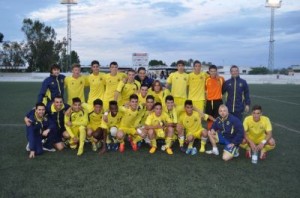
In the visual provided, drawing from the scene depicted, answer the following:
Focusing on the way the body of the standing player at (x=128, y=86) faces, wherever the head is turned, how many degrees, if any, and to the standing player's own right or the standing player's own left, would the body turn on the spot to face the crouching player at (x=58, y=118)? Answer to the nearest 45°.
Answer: approximately 45° to the standing player's own right

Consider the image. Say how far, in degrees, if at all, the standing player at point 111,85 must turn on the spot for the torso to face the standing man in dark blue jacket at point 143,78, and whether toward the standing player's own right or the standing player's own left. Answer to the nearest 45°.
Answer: approximately 90° to the standing player's own left

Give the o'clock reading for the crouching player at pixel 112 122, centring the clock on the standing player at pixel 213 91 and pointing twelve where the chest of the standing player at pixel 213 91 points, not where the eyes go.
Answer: the crouching player at pixel 112 122 is roughly at 2 o'clock from the standing player at pixel 213 91.

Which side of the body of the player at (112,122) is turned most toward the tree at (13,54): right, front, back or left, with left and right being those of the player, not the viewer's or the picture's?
back

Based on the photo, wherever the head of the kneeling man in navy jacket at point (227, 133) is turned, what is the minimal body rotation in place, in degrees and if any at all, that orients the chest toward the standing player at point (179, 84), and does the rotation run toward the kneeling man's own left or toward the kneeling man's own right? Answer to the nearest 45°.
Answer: approximately 90° to the kneeling man's own right

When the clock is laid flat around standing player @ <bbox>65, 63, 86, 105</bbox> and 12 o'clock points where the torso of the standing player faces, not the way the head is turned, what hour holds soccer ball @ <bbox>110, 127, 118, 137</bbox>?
The soccer ball is roughly at 11 o'clock from the standing player.

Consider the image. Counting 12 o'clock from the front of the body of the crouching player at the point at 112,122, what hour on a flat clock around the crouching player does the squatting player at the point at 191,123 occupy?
The squatting player is roughly at 9 o'clock from the crouching player.

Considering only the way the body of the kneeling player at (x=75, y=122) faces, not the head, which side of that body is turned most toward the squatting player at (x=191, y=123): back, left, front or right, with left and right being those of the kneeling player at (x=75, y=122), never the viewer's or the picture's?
left

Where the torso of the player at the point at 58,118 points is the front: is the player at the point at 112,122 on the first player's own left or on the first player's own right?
on the first player's own left
